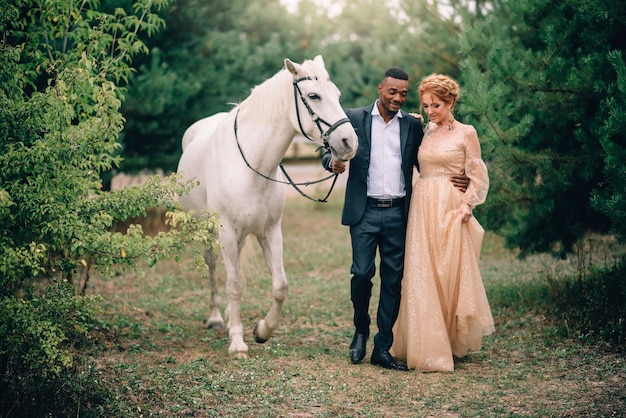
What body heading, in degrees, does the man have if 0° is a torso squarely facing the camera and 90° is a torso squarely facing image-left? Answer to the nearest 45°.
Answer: approximately 0°

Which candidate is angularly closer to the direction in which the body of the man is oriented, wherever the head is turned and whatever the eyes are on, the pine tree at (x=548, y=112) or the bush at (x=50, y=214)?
the bush

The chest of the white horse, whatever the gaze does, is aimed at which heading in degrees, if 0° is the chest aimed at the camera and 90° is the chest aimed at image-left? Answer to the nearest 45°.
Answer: approximately 315°

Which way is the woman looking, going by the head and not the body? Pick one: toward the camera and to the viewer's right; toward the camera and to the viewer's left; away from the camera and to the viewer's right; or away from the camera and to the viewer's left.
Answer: toward the camera and to the viewer's left

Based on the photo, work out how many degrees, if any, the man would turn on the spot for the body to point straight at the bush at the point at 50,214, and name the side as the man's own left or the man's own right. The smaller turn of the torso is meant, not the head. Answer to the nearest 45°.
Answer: approximately 45° to the man's own right

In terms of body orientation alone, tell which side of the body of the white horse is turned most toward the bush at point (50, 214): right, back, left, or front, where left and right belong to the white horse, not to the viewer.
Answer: right

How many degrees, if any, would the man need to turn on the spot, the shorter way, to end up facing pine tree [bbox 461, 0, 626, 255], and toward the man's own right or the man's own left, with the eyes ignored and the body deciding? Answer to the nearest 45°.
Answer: approximately 135° to the man's own left

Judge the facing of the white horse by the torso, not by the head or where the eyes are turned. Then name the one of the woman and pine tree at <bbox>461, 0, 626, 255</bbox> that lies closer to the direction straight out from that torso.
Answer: the woman

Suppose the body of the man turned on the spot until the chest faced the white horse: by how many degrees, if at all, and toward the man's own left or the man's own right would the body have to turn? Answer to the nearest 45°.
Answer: approximately 90° to the man's own right

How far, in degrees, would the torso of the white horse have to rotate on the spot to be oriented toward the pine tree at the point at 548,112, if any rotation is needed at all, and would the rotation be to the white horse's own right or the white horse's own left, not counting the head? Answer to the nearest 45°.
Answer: approximately 45° to the white horse's own left
